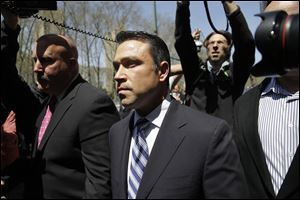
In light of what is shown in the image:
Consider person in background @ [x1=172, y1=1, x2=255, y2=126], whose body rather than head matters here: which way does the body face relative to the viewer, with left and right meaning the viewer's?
facing the viewer

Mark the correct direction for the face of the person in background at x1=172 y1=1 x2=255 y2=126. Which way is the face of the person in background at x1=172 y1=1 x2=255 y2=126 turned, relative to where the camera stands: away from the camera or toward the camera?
toward the camera

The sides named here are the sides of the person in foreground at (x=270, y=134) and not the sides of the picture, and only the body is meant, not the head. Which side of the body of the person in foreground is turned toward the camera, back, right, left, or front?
front

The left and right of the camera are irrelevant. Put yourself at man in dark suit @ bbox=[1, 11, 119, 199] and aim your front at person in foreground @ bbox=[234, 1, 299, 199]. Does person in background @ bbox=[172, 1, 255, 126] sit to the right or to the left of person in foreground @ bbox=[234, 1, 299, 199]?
left

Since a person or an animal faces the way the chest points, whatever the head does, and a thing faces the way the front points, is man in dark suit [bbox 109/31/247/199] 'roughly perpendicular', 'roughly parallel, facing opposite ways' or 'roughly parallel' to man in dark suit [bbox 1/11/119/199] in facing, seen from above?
roughly parallel

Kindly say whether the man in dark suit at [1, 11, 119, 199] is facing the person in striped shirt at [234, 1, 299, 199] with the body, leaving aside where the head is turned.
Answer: no

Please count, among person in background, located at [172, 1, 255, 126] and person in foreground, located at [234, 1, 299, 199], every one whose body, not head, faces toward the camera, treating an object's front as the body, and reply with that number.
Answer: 2

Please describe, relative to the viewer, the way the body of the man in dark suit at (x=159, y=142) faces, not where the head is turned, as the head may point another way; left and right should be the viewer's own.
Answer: facing the viewer and to the left of the viewer

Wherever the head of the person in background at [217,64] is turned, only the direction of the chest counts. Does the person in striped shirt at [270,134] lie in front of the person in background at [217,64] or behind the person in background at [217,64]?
in front

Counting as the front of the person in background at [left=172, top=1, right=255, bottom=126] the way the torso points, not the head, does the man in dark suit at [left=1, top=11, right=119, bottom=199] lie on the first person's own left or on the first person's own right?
on the first person's own right

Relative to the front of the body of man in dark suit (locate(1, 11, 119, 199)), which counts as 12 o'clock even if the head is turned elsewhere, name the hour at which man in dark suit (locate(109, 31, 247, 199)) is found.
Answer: man in dark suit (locate(109, 31, 247, 199)) is roughly at 9 o'clock from man in dark suit (locate(1, 11, 119, 199)).

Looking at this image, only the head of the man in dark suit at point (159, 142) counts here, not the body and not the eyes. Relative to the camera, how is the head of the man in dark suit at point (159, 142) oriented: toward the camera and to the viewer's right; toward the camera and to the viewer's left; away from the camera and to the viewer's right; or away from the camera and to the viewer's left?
toward the camera and to the viewer's left

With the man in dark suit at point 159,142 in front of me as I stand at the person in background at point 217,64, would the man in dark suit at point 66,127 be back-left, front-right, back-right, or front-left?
front-right
